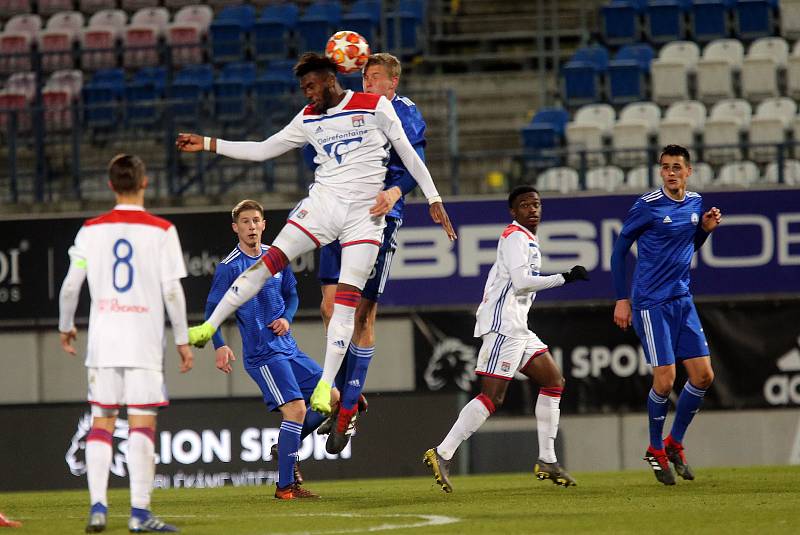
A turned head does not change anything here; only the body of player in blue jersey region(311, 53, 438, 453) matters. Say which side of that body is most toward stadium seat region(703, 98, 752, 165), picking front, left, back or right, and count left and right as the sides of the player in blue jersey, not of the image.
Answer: back

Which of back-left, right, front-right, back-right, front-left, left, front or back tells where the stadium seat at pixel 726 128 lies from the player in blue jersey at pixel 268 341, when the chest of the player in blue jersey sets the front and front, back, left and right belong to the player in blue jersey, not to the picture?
left

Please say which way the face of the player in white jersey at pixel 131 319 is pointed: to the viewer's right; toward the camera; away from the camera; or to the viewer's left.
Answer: away from the camera

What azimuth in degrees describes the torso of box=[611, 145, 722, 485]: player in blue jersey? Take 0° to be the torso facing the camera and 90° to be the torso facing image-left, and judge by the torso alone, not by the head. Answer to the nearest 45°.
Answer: approximately 315°

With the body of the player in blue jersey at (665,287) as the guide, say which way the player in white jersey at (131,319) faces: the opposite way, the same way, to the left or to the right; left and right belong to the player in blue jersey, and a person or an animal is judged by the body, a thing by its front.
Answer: the opposite way

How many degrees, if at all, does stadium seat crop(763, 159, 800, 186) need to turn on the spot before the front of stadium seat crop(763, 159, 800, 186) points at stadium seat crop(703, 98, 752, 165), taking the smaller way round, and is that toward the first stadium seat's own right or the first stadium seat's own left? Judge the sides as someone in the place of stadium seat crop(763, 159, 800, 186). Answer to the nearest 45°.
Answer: approximately 135° to the first stadium seat's own right

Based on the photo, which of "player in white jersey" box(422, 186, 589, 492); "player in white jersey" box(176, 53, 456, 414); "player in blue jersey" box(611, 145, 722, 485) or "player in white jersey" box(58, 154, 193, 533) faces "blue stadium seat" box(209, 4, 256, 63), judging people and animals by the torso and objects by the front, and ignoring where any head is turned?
"player in white jersey" box(58, 154, 193, 533)

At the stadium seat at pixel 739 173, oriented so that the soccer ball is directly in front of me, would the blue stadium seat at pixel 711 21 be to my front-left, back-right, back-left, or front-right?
back-right

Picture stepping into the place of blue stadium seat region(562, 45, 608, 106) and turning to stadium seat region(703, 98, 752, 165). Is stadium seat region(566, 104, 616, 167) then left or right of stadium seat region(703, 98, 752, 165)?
right

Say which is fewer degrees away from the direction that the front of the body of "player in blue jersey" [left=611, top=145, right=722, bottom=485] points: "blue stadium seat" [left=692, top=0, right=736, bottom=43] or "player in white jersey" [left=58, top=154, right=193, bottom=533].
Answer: the player in white jersey

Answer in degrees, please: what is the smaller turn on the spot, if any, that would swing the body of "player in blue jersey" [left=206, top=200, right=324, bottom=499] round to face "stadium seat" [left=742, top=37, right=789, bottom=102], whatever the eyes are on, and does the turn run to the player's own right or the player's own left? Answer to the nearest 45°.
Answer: approximately 90° to the player's own left

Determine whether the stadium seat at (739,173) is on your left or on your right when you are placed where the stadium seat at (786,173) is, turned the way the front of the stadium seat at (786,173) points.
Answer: on your right

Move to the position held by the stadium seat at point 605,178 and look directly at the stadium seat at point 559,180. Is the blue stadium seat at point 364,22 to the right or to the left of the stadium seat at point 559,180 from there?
right

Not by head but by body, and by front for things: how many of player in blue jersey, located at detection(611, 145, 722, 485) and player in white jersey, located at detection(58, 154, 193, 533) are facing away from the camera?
1

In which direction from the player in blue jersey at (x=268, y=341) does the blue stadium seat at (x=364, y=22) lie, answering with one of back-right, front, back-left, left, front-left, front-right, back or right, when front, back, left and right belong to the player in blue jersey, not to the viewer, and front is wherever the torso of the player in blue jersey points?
back-left
